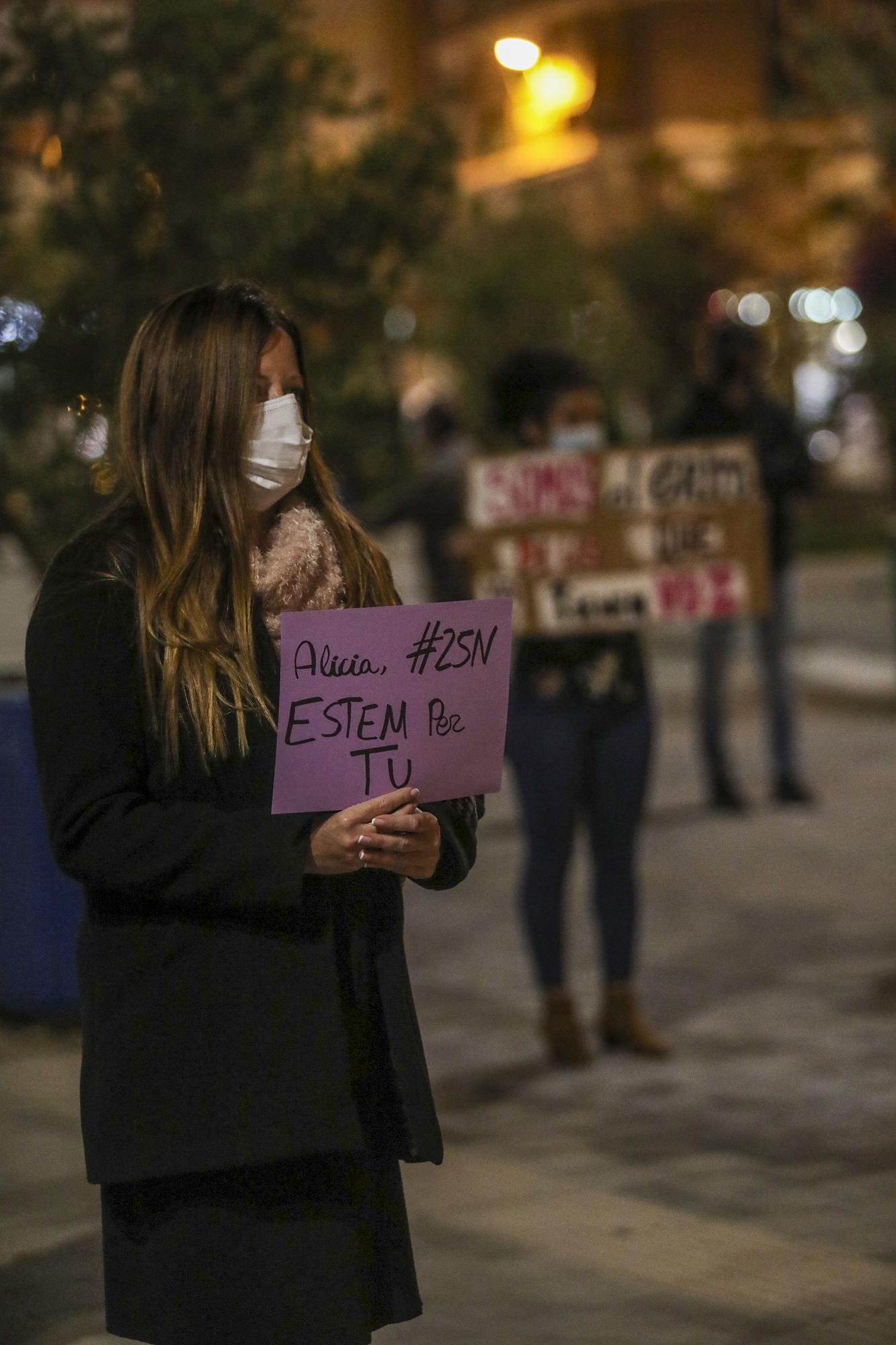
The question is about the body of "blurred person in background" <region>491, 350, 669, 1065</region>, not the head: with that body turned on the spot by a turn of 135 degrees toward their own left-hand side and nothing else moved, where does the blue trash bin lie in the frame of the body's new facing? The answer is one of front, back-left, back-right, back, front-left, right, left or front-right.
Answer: left

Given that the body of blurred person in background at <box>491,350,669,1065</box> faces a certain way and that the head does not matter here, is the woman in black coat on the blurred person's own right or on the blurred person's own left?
on the blurred person's own right

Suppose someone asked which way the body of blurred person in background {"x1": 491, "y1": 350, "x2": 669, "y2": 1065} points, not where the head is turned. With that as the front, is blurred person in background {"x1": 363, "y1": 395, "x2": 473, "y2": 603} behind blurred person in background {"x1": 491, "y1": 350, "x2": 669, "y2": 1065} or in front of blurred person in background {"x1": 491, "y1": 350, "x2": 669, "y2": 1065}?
behind

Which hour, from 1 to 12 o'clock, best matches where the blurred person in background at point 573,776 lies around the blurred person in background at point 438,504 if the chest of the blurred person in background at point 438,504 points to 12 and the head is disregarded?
the blurred person in background at point 573,776 is roughly at 9 o'clock from the blurred person in background at point 438,504.

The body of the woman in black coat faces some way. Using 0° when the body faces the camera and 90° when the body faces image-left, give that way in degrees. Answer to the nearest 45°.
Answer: approximately 315°

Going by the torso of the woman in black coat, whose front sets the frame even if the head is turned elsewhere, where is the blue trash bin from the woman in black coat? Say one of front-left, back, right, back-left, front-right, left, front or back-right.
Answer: back-left

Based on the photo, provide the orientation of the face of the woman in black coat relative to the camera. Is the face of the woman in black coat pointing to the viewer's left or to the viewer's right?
to the viewer's right
